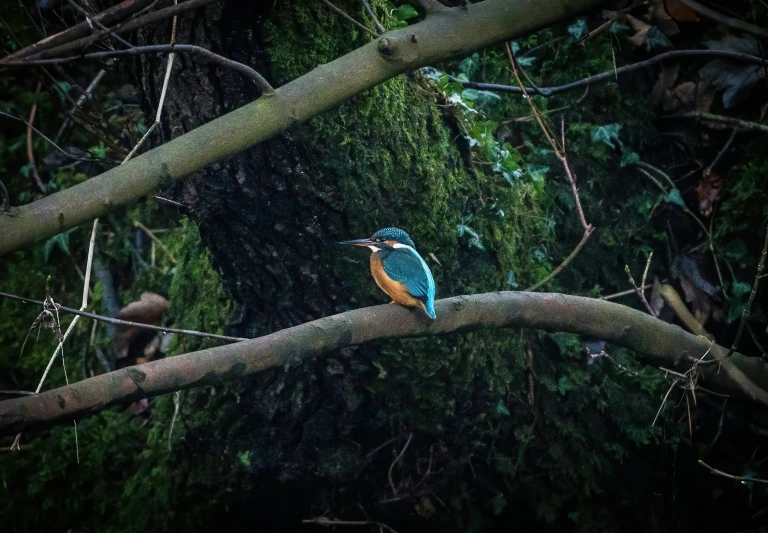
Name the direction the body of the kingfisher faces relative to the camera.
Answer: to the viewer's left

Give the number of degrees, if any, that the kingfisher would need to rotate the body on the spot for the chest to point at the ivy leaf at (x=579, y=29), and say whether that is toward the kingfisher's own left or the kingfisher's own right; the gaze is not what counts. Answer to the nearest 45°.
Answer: approximately 135° to the kingfisher's own right

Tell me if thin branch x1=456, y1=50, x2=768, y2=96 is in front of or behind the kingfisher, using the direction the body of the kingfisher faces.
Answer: behind

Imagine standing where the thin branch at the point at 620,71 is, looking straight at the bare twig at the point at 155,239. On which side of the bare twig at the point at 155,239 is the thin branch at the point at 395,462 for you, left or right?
left

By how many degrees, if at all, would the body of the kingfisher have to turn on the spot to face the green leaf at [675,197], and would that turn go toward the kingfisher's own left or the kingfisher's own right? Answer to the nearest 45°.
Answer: approximately 135° to the kingfisher's own right

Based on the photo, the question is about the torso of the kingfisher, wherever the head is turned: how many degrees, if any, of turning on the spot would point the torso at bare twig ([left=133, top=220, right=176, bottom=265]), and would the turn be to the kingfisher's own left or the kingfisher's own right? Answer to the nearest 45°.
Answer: approximately 45° to the kingfisher's own right
